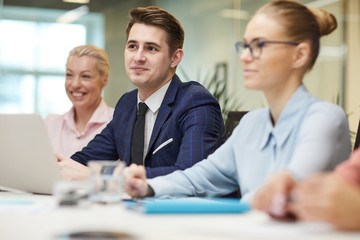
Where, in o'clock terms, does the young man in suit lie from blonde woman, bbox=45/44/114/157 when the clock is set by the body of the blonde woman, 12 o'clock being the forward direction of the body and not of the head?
The young man in suit is roughly at 10 o'clock from the blonde woman.

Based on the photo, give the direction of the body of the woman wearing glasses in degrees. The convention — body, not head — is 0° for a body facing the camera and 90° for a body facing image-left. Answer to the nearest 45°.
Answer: approximately 45°

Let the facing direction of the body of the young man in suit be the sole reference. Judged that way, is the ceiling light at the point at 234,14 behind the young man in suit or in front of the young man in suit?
behind

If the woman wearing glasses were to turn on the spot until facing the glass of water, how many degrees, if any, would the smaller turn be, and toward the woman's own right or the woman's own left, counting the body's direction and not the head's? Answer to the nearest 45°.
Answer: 0° — they already face it

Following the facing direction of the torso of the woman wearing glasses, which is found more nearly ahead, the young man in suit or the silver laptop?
the silver laptop

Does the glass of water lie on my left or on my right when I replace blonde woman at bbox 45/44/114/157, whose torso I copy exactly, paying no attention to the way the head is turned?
on my left

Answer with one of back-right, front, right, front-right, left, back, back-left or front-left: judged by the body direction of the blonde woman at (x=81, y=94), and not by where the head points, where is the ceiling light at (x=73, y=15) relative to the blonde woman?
back-right

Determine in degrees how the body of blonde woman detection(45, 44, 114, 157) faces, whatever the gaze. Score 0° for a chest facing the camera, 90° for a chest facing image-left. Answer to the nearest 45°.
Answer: approximately 45°

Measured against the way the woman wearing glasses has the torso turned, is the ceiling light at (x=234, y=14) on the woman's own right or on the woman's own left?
on the woman's own right

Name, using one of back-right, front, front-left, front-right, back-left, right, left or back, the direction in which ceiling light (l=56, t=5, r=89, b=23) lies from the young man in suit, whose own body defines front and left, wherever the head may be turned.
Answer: back-right

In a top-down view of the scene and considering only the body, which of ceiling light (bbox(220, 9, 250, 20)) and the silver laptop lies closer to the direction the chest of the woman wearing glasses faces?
the silver laptop

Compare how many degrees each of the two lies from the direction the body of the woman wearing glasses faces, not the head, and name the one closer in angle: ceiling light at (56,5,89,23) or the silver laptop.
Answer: the silver laptop
